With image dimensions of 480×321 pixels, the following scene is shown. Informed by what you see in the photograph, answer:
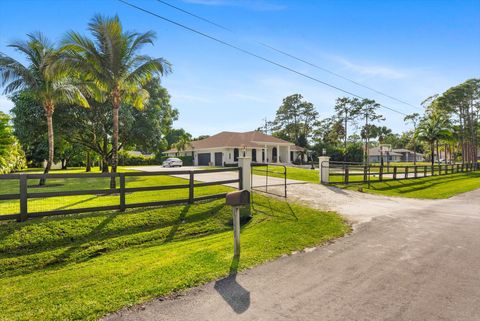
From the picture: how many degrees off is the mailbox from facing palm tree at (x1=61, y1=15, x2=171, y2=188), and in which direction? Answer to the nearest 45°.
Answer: approximately 180°

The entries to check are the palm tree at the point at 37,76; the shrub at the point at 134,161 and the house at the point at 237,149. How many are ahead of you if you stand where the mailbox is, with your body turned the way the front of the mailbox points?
0

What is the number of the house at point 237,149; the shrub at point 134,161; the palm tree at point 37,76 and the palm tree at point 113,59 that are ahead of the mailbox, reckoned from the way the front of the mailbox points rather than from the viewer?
0

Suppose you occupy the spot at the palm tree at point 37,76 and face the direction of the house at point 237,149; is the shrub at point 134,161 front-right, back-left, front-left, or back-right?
front-left

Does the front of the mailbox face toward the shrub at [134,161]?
no

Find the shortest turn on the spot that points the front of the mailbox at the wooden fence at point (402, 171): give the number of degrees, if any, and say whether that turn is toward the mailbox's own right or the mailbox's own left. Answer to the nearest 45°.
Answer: approximately 90° to the mailbox's own left

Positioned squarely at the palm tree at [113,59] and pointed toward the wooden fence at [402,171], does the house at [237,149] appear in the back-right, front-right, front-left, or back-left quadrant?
front-left

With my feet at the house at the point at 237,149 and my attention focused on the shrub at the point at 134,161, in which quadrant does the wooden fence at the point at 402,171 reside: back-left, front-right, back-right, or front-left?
back-left

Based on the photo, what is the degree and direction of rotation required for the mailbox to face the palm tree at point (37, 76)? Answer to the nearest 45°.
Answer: approximately 180°

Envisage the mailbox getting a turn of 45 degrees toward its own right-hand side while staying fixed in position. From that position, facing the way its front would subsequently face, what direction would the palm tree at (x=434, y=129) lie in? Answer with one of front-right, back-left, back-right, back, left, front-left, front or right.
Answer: back-left

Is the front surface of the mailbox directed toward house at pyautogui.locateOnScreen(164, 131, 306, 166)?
no
